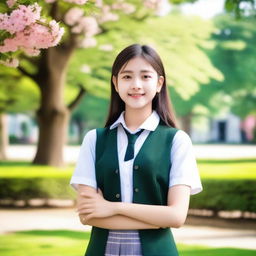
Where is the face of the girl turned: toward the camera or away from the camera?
toward the camera

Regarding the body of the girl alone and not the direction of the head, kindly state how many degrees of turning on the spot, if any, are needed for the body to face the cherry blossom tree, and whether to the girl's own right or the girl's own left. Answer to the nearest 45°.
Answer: approximately 180°

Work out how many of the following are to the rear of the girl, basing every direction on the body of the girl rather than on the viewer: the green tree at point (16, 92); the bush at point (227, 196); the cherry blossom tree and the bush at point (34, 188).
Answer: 4

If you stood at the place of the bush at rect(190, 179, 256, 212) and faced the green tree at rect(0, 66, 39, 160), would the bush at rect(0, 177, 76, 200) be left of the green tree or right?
left

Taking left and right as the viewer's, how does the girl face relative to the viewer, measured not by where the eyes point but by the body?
facing the viewer

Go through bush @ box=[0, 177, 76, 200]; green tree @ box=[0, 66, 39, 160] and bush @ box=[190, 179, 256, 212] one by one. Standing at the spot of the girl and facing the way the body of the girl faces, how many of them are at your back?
3

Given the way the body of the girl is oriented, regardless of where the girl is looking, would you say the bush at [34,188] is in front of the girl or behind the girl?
behind

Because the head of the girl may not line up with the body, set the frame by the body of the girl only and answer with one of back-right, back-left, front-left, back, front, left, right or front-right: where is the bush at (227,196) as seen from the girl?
back

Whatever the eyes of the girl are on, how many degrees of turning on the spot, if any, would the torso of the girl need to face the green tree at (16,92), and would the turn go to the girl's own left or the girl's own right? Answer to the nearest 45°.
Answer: approximately 180°
